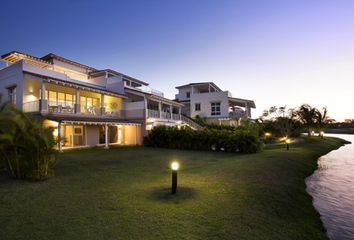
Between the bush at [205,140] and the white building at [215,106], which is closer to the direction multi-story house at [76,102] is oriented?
the bush

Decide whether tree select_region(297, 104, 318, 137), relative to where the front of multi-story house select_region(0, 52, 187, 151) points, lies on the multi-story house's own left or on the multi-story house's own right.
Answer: on the multi-story house's own left

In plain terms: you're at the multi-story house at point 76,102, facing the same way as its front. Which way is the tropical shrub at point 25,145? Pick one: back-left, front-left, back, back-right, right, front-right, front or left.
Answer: front-right

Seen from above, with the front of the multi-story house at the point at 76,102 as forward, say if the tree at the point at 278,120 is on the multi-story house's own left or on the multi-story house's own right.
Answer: on the multi-story house's own left

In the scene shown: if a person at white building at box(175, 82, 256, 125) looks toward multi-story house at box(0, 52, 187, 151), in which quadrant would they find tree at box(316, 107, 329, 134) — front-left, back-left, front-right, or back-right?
back-left

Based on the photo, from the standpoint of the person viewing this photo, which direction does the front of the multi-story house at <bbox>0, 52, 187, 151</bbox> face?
facing the viewer and to the right of the viewer

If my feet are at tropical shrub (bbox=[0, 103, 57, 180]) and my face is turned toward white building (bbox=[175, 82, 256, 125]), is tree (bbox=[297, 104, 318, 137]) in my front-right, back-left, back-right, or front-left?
front-right

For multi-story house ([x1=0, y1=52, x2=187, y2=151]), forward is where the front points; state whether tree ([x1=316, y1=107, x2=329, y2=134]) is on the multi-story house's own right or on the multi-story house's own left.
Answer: on the multi-story house's own left
